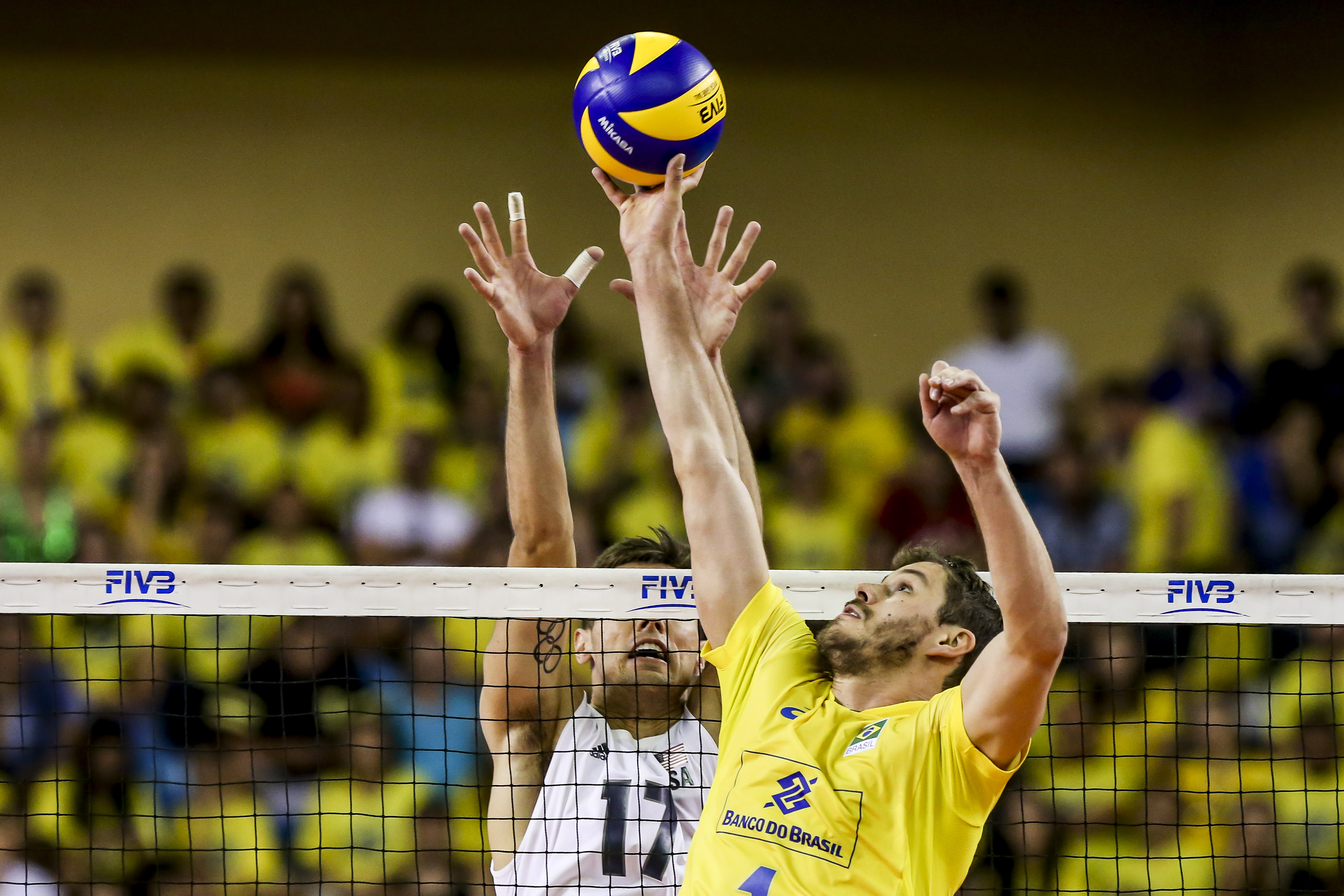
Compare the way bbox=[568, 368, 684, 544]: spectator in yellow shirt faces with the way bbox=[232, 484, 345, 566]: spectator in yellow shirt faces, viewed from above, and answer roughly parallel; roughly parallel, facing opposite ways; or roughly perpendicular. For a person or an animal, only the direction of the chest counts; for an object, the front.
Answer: roughly parallel

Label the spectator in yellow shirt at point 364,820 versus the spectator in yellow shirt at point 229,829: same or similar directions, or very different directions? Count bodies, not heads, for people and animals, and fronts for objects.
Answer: same or similar directions

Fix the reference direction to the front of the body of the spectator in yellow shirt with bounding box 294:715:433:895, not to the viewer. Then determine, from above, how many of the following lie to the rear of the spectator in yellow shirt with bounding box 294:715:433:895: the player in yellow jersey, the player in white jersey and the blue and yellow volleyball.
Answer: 0

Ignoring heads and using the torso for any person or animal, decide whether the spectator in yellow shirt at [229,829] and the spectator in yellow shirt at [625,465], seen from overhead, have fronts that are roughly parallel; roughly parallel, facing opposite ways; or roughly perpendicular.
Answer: roughly parallel

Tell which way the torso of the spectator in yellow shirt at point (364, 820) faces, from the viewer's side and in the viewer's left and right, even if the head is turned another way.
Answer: facing the viewer

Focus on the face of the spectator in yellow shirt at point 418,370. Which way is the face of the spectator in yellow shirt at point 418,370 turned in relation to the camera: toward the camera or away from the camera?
toward the camera

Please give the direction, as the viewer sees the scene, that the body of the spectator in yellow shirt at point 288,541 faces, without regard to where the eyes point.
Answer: toward the camera

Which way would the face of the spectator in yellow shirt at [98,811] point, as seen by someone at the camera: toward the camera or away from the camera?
toward the camera

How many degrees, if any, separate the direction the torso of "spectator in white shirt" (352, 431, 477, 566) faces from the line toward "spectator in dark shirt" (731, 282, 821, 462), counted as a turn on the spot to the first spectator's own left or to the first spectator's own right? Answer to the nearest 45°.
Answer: approximately 90° to the first spectator's own left
